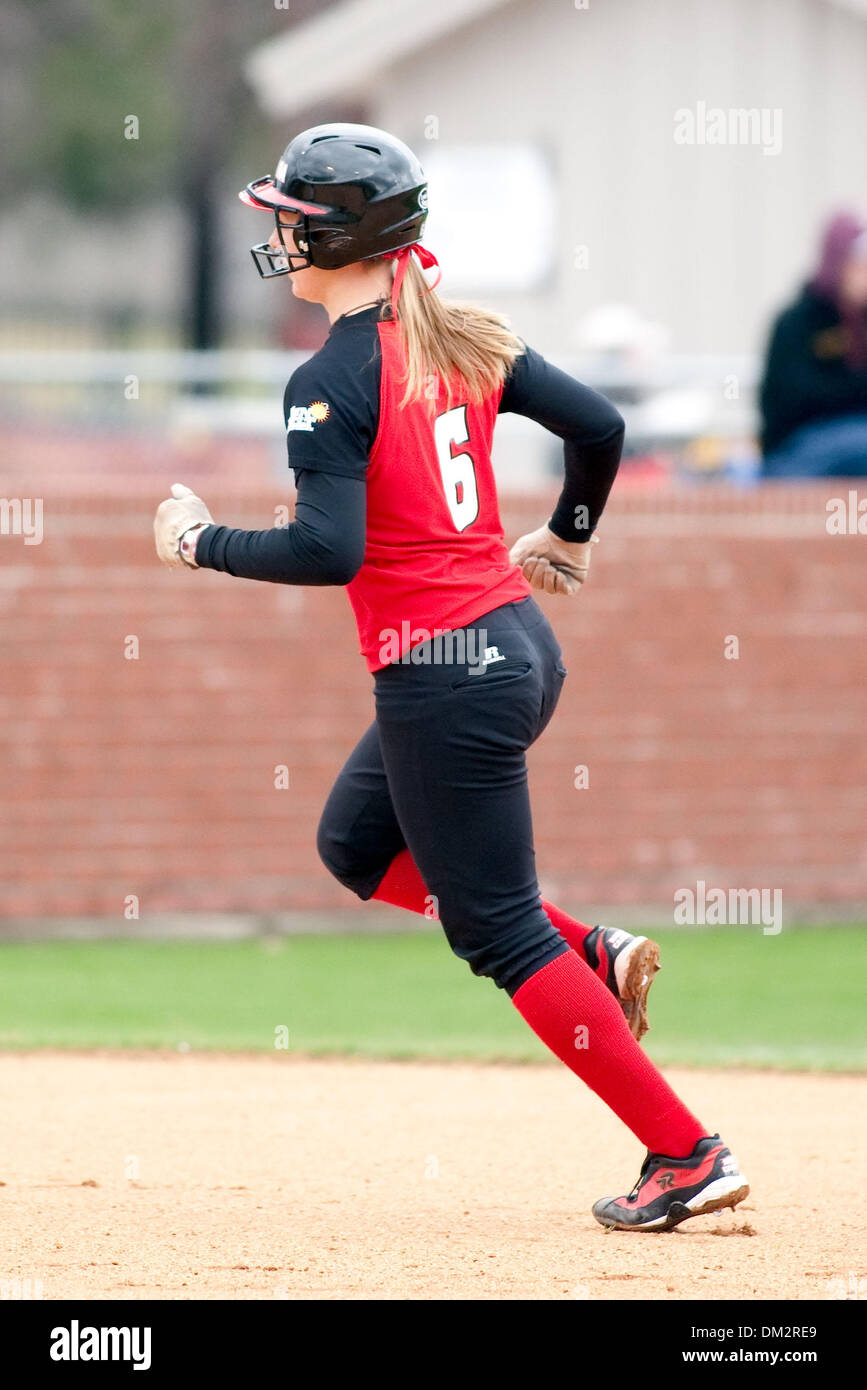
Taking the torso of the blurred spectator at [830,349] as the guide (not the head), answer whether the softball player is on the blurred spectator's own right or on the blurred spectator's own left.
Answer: on the blurred spectator's own right

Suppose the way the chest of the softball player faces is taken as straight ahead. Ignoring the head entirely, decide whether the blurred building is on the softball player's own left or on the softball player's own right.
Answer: on the softball player's own right

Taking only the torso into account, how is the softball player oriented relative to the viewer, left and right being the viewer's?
facing away from the viewer and to the left of the viewer

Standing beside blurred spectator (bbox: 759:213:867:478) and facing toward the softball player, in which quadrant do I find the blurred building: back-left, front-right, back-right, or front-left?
back-right

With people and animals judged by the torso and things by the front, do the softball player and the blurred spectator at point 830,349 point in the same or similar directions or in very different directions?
very different directions

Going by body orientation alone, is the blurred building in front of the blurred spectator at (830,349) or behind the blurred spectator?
behind

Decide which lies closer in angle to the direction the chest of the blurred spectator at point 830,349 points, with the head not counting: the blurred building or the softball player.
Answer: the softball player
